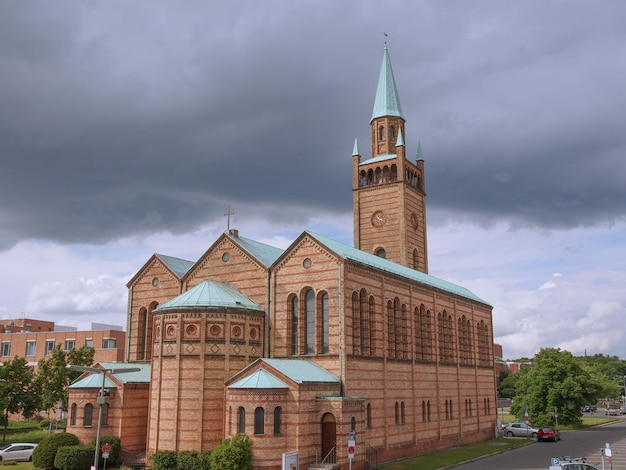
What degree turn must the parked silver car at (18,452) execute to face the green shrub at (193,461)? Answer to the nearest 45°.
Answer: approximately 135° to its left

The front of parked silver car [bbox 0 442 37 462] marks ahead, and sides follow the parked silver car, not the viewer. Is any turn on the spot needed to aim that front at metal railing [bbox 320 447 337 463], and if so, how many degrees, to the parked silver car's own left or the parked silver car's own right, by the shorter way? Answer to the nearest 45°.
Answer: approximately 135° to the parked silver car's own left

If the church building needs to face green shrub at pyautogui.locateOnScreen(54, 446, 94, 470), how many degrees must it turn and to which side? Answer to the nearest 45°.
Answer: approximately 135° to its left

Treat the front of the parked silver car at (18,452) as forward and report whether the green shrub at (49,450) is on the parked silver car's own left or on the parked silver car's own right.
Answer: on the parked silver car's own left

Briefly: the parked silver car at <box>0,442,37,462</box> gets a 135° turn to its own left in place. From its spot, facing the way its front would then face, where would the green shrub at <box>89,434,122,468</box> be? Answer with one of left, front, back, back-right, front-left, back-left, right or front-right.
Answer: front

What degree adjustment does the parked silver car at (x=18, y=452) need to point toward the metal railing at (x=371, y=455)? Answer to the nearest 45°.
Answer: approximately 135° to its left

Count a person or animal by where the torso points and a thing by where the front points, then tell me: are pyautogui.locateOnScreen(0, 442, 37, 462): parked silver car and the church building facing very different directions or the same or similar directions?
very different directions

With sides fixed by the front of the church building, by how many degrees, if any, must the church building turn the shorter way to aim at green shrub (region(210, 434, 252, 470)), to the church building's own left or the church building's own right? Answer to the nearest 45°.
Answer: approximately 135° to the church building's own right

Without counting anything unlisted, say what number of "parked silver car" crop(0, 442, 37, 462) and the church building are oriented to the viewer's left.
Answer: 1

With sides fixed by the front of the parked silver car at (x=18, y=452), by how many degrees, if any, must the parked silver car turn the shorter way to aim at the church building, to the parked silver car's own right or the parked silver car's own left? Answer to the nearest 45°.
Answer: approximately 135° to the parked silver car's own right

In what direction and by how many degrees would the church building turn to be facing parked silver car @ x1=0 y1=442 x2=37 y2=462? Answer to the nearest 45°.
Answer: approximately 135° to its left

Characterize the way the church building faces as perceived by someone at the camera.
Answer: facing away from the viewer and to the right of the viewer

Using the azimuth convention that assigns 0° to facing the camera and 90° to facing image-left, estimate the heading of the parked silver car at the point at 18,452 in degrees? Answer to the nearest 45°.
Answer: approximately 90°
